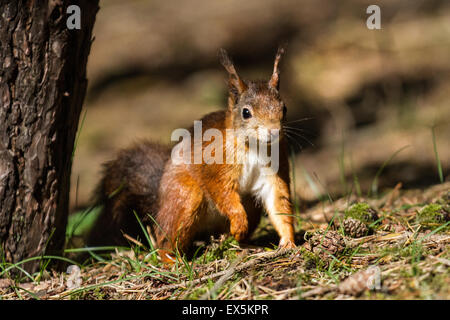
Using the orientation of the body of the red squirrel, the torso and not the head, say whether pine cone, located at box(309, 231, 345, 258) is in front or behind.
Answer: in front

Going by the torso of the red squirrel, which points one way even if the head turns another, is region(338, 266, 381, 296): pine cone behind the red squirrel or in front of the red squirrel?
in front

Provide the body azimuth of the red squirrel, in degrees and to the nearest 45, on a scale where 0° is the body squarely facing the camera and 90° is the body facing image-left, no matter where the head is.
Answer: approximately 315°

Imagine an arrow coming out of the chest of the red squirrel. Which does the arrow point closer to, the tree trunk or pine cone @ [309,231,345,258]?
the pine cone
